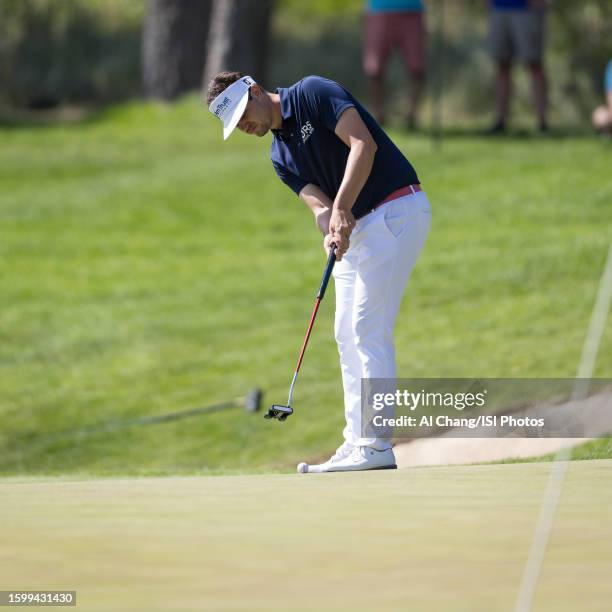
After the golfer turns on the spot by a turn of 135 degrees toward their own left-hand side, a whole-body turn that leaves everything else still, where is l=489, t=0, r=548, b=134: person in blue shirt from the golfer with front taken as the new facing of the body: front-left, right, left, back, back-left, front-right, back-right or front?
back-left

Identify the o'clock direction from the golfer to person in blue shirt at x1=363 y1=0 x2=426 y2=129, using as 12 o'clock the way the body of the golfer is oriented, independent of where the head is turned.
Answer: The person in blue shirt is roughly at 3 o'clock from the golfer.

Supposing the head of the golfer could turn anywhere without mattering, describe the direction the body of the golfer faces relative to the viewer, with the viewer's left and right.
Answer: facing to the left of the viewer

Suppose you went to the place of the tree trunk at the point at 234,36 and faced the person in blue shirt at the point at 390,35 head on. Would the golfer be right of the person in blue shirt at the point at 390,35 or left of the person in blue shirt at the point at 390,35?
right

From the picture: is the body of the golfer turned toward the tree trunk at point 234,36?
no

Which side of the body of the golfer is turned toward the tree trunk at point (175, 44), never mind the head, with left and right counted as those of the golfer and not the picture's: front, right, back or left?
right

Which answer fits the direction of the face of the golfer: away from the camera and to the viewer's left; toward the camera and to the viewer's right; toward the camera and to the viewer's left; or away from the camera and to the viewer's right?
toward the camera and to the viewer's left
